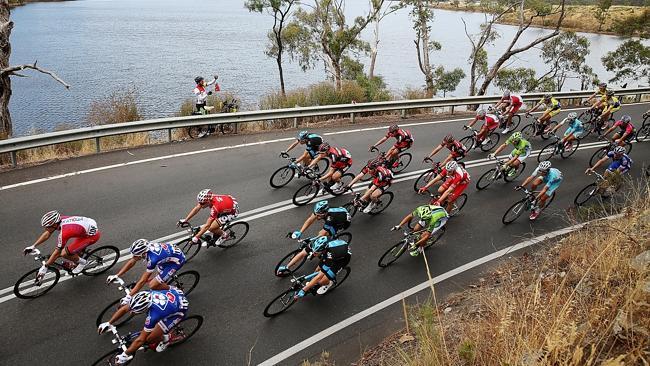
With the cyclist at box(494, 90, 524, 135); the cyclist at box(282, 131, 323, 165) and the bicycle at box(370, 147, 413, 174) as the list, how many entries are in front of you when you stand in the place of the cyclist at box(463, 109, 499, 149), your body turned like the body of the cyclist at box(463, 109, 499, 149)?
2

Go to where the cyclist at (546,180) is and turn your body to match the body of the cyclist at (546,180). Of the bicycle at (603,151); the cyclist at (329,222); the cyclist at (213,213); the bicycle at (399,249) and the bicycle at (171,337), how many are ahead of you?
4

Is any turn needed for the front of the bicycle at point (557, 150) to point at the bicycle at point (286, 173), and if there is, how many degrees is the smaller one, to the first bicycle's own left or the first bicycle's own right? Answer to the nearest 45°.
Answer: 0° — it already faces it

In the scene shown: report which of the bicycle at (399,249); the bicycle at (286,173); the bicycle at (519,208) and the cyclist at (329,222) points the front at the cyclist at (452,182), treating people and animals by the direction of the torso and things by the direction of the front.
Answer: the bicycle at (519,208)

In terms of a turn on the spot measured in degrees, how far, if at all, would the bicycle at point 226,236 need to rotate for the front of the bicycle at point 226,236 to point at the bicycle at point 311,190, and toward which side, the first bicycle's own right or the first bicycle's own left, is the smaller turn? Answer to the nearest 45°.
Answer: approximately 180°

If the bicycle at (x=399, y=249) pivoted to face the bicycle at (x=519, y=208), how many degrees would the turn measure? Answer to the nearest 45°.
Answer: approximately 180°

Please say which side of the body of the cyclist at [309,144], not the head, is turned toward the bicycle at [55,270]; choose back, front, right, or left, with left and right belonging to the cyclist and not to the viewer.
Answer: front

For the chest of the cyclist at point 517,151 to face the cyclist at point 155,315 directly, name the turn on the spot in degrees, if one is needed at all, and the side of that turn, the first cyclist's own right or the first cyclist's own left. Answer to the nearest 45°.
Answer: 0° — they already face them

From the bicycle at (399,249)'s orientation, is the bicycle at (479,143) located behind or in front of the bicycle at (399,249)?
behind

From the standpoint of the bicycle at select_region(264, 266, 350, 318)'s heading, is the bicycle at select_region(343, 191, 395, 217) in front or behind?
behind

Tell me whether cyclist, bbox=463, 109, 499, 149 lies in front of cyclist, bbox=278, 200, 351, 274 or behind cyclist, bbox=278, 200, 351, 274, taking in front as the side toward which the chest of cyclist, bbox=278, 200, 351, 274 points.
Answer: behind

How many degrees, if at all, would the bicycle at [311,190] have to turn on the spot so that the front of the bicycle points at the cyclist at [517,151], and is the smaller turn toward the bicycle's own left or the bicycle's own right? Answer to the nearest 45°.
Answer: approximately 135° to the bicycle's own left

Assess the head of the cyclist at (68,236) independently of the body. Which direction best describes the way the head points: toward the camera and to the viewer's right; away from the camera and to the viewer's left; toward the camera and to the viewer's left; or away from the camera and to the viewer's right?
toward the camera and to the viewer's left
